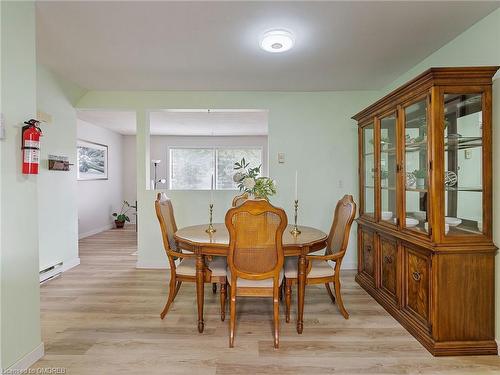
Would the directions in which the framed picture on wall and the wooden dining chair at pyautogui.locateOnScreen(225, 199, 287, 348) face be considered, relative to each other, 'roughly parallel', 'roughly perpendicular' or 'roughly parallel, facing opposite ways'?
roughly perpendicular

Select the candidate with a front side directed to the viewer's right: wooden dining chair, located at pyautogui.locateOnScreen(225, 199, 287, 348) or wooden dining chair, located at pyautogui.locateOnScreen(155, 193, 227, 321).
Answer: wooden dining chair, located at pyautogui.locateOnScreen(155, 193, 227, 321)

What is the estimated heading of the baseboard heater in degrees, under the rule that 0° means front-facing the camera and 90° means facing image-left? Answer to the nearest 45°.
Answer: approximately 315°

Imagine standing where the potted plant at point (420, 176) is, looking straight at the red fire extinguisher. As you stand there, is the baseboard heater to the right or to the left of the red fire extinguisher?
right

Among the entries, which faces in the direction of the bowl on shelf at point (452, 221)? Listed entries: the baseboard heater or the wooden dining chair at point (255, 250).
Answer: the baseboard heater

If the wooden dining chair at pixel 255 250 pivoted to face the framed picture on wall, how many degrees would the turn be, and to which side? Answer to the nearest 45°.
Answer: approximately 45° to its left

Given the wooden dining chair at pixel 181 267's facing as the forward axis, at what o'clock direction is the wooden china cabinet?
The wooden china cabinet is roughly at 1 o'clock from the wooden dining chair.

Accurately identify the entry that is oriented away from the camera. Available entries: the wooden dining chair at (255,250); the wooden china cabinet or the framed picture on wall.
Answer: the wooden dining chair

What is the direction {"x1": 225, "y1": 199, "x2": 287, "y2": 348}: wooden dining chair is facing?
away from the camera

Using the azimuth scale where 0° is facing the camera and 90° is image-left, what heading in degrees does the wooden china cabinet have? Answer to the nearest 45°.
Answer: approximately 45°

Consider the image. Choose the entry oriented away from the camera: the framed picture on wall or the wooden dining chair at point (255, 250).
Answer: the wooden dining chair

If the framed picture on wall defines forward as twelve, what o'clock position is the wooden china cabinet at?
The wooden china cabinet is roughly at 1 o'clock from the framed picture on wall.

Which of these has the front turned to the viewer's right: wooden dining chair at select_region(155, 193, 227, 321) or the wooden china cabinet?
the wooden dining chair

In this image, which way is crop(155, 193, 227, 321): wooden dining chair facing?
to the viewer's right

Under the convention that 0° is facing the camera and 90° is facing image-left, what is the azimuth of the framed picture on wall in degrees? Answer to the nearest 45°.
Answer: approximately 315°
